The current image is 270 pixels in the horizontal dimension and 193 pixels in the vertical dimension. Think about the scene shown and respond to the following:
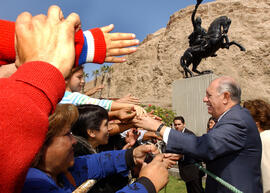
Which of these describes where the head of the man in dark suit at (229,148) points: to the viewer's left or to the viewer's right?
to the viewer's left

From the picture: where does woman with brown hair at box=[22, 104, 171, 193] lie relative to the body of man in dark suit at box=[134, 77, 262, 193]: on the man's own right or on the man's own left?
on the man's own left

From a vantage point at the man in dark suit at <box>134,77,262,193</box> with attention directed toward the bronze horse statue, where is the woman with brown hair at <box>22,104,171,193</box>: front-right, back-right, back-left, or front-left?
back-left

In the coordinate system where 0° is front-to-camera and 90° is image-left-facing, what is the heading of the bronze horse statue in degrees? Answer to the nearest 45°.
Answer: approximately 270°

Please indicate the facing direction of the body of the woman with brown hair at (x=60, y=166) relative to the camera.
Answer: to the viewer's right

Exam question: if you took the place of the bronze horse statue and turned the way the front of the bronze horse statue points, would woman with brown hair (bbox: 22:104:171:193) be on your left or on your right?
on your right

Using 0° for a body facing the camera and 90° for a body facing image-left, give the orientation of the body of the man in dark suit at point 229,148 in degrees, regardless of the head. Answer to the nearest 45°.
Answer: approximately 90°
